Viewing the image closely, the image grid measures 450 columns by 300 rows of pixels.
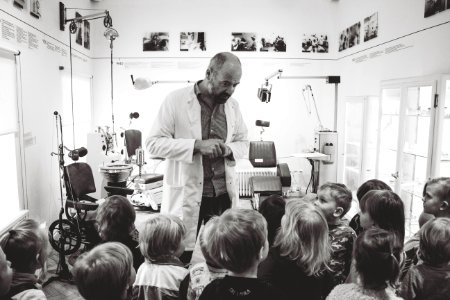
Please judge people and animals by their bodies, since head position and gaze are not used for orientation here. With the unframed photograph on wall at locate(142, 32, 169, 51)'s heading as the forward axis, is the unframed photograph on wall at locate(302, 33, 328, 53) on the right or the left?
on its left

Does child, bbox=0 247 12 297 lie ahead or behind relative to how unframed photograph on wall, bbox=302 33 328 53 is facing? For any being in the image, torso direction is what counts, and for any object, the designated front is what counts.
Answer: ahead

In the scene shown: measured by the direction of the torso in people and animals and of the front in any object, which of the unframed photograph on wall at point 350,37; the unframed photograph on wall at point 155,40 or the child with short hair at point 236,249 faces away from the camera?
the child with short hair

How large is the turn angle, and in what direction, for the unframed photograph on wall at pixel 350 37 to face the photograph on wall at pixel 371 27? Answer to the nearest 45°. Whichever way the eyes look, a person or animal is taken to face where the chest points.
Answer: approximately 45° to its left

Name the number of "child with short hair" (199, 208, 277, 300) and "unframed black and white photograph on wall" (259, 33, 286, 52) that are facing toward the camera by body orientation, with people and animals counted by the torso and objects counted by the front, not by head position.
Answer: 1

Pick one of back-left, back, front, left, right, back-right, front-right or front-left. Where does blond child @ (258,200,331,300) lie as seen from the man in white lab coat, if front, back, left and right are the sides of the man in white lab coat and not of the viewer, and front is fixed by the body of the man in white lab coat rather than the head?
front

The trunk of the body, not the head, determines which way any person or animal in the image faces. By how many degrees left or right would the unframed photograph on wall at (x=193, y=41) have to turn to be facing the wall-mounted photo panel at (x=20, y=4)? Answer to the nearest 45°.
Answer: approximately 45° to its right

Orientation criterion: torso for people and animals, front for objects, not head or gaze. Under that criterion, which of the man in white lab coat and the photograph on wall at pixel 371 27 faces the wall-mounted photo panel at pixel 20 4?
the photograph on wall

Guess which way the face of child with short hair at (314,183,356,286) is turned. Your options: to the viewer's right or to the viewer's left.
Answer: to the viewer's left

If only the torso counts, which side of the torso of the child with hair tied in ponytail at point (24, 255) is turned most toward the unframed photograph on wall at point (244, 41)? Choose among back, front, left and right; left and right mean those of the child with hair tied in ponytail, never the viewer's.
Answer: front

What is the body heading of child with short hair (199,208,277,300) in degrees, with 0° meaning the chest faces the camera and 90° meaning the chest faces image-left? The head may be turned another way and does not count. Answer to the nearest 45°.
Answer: approximately 180°

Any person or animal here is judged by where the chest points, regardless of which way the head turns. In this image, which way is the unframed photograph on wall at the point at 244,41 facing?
toward the camera

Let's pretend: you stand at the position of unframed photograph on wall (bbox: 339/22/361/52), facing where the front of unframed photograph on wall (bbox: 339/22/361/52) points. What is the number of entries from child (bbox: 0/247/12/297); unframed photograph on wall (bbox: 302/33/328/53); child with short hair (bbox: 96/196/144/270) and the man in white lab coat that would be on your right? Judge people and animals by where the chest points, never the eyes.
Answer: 1

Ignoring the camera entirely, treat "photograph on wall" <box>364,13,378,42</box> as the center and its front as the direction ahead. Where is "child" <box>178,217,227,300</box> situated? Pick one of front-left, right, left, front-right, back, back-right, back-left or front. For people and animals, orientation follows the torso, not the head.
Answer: front-left

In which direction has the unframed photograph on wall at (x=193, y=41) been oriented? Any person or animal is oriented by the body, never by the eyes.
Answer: toward the camera

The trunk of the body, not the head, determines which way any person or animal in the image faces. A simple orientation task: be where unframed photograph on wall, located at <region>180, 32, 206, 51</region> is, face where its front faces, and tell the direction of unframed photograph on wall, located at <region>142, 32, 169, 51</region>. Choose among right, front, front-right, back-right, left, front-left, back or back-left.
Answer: right

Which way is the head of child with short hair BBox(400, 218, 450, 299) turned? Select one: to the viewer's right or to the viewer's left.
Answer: to the viewer's left

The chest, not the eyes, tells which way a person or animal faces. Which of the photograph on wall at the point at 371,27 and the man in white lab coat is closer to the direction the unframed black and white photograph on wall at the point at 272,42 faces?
the man in white lab coat
